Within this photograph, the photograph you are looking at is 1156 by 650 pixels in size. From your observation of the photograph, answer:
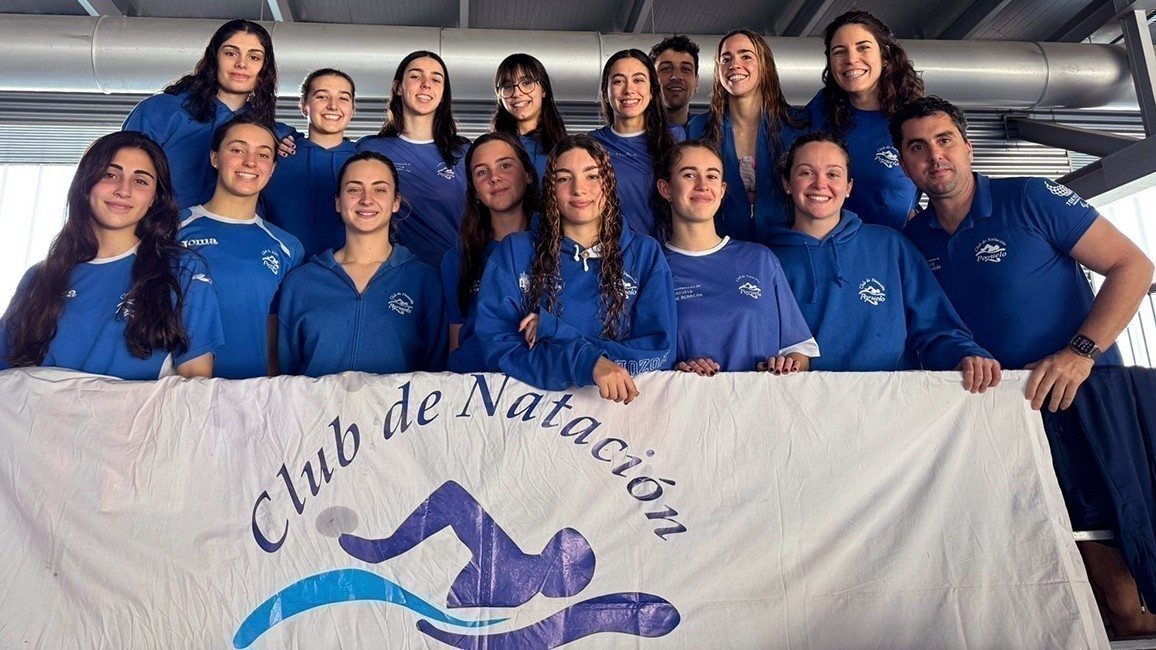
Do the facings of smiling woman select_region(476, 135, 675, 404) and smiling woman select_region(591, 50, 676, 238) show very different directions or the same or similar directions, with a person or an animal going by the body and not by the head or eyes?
same or similar directions

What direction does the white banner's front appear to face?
toward the camera

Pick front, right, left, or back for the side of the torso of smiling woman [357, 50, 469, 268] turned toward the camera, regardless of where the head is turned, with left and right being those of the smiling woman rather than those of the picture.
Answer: front

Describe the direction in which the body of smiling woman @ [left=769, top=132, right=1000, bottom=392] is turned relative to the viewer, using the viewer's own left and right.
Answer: facing the viewer

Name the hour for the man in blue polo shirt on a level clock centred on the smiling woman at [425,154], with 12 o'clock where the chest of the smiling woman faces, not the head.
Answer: The man in blue polo shirt is roughly at 10 o'clock from the smiling woman.

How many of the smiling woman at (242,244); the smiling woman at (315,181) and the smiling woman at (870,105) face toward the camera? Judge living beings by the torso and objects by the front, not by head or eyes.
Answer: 3

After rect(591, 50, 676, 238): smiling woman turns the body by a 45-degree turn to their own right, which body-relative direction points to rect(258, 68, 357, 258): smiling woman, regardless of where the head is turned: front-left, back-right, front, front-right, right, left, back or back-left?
front-right

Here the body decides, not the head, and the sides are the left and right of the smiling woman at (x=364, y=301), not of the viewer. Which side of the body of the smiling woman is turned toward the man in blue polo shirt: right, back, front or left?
left

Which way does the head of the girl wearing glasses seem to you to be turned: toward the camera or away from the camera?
toward the camera

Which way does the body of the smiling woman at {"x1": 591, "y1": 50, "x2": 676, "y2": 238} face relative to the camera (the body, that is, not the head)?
toward the camera

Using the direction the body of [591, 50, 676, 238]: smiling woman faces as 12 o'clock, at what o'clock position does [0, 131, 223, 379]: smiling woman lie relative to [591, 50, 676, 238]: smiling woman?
[0, 131, 223, 379]: smiling woman is roughly at 2 o'clock from [591, 50, 676, 238]: smiling woman.
